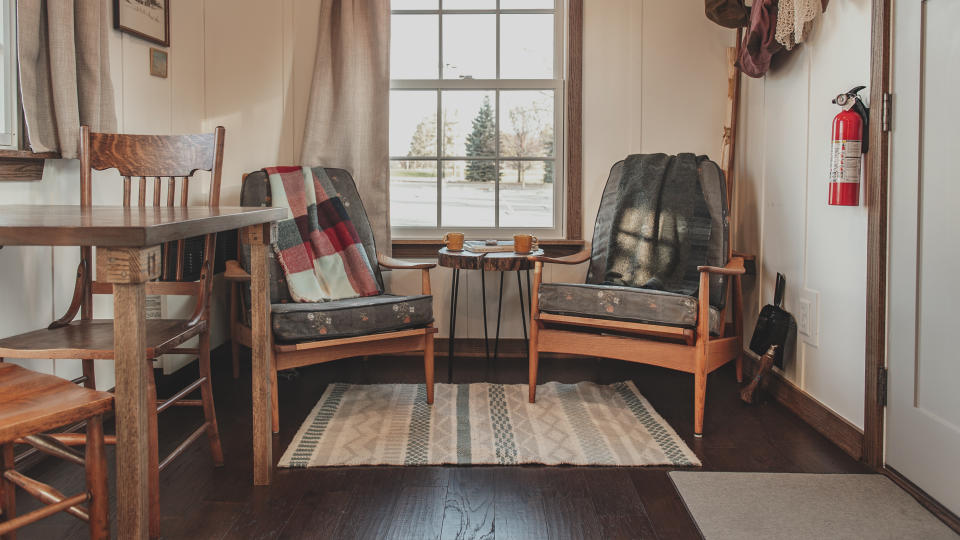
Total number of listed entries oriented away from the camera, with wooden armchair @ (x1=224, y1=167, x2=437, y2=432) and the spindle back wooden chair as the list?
0

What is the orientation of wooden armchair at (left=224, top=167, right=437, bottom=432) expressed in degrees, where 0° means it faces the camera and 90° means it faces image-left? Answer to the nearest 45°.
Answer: approximately 315°

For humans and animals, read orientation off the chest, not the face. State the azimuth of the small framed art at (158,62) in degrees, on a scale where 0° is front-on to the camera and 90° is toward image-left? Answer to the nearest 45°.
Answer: approximately 315°

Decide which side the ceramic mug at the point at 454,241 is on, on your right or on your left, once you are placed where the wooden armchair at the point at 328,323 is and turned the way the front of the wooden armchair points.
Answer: on your left

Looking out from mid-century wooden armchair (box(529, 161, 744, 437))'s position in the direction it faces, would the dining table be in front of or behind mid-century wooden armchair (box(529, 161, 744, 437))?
in front

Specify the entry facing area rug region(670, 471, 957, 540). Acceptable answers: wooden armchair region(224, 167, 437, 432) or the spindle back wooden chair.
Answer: the wooden armchair

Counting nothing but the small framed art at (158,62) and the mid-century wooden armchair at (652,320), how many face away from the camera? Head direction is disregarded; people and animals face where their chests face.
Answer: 0

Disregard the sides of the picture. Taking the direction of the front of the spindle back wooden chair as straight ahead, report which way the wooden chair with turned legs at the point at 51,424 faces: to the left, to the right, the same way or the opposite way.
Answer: the opposite way

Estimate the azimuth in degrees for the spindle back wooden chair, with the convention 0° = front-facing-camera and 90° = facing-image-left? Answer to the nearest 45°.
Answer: approximately 45°

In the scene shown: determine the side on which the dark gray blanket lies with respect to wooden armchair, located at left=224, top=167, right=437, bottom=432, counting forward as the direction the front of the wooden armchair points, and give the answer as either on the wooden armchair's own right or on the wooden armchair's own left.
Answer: on the wooden armchair's own left

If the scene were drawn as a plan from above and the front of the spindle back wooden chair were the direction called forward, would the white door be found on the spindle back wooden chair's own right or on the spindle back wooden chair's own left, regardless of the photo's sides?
on the spindle back wooden chair's own left

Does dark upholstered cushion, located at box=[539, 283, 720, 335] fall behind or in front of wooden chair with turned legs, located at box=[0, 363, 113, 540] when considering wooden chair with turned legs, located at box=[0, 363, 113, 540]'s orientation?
in front
